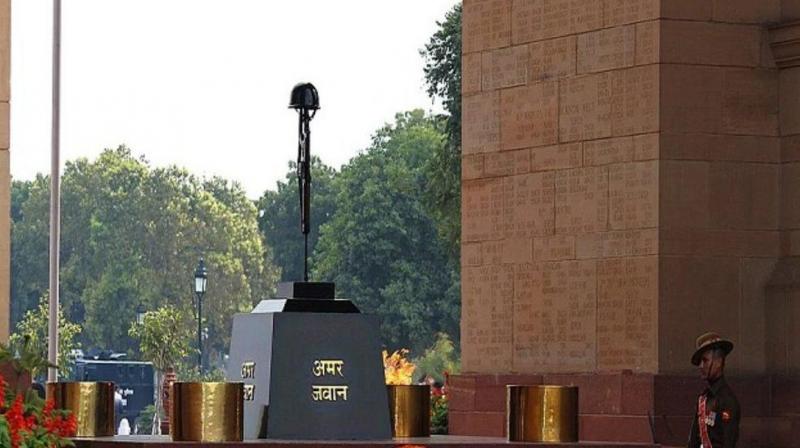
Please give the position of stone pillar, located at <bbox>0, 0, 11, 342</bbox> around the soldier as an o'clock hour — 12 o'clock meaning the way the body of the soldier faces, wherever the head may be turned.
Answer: The stone pillar is roughly at 1 o'clock from the soldier.

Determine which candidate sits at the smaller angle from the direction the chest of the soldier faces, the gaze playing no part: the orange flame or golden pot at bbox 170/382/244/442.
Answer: the golden pot

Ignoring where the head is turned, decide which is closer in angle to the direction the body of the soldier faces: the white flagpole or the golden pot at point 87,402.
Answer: the golden pot

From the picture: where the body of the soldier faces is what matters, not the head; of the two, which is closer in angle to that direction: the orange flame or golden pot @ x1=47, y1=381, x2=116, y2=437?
the golden pot

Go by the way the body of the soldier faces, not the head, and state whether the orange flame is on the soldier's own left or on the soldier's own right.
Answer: on the soldier's own right

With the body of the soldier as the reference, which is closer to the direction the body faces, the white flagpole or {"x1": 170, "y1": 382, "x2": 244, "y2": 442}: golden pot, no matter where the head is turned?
the golden pot

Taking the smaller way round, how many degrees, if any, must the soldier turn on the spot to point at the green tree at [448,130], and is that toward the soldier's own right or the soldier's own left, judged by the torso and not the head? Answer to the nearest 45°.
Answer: approximately 135° to the soldier's own right

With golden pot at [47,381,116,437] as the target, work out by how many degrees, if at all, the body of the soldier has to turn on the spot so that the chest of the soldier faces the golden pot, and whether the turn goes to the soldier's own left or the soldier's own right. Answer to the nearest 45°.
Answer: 0° — they already face it

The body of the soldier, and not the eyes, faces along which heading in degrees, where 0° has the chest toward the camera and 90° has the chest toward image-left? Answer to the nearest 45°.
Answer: approximately 45°

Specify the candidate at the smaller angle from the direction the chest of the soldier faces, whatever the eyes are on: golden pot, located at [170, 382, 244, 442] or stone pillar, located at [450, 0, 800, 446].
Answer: the golden pot

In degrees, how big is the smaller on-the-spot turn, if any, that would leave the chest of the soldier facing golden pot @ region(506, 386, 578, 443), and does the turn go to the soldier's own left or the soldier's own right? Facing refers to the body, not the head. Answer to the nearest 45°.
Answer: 0° — they already face it
